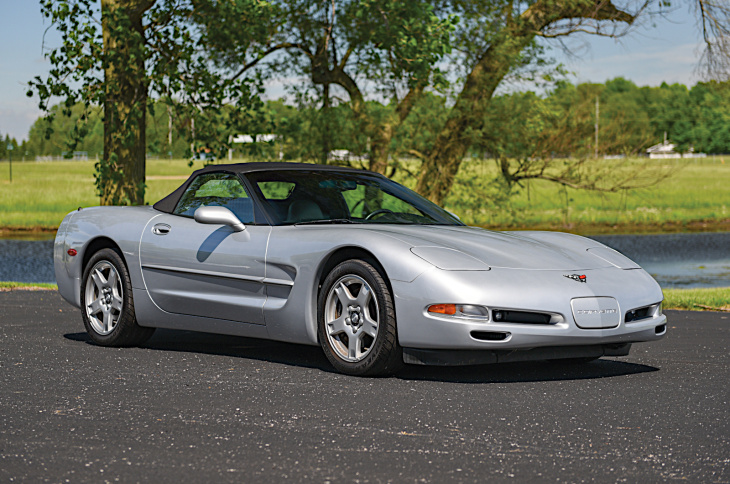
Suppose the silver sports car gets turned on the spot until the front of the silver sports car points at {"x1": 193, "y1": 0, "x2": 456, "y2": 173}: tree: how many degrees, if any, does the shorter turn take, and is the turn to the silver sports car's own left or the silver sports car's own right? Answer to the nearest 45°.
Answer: approximately 135° to the silver sports car's own left

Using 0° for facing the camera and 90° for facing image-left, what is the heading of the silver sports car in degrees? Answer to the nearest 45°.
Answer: approximately 315°

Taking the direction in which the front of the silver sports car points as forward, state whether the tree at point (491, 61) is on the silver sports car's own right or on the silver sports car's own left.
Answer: on the silver sports car's own left

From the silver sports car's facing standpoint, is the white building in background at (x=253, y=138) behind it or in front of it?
behind
